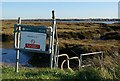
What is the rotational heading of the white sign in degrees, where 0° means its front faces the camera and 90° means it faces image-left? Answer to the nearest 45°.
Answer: approximately 0°
